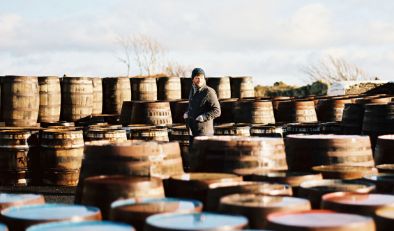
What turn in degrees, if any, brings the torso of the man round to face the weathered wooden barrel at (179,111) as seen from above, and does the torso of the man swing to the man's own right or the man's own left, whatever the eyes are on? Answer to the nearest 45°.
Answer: approximately 135° to the man's own right

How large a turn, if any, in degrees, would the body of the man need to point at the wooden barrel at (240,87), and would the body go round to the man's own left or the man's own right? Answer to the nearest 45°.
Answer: approximately 135° to the man's own right

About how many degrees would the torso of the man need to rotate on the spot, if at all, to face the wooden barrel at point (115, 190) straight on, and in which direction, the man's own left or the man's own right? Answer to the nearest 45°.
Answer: approximately 45° to the man's own left

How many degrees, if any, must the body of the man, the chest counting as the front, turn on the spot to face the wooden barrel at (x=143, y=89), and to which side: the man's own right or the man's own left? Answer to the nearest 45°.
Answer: approximately 135° to the man's own right

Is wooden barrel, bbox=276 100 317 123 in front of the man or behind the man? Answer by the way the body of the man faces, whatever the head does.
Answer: behind

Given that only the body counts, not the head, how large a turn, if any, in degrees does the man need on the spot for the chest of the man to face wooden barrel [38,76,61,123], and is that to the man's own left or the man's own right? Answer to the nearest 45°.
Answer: approximately 90° to the man's own right

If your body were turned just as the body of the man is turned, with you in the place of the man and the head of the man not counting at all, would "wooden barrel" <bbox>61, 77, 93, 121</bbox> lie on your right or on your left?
on your right

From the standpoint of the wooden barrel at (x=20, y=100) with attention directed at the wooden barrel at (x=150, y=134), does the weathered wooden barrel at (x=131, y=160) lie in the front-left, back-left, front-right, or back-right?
front-right

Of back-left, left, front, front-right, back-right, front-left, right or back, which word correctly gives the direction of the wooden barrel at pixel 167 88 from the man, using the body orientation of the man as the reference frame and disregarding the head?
back-right

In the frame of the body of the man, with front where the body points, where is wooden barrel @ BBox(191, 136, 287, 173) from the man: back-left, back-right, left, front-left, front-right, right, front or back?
front-left

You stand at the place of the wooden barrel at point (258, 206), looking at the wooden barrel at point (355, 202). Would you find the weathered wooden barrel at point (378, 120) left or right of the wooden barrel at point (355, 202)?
left

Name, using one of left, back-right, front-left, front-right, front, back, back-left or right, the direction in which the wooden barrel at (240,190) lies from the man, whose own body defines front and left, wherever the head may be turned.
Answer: front-left

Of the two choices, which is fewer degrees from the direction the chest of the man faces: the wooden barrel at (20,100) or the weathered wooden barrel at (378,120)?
the wooden barrel
